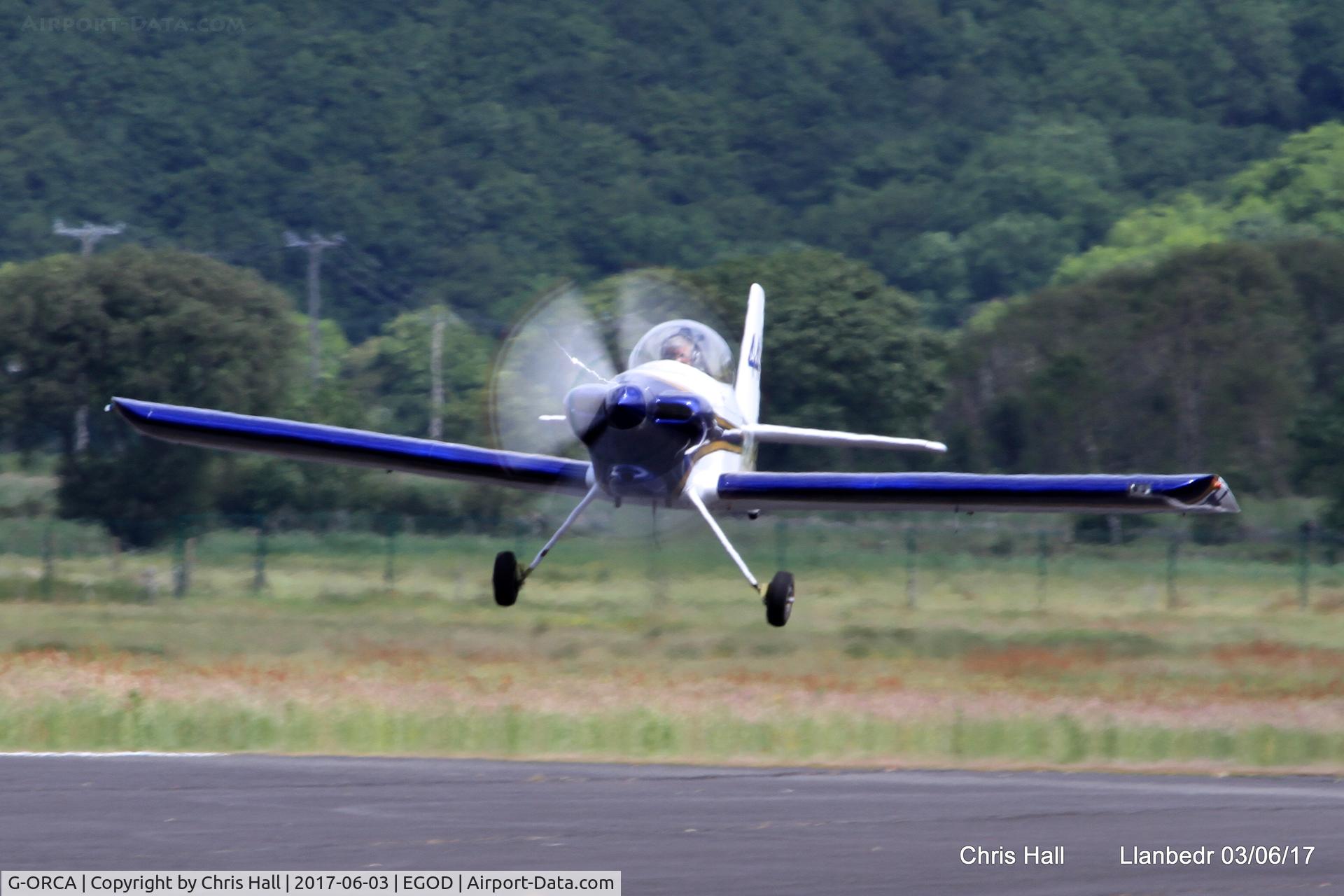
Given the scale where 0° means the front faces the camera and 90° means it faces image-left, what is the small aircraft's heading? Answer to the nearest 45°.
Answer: approximately 0°

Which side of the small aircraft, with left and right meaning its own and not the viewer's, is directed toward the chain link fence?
back
